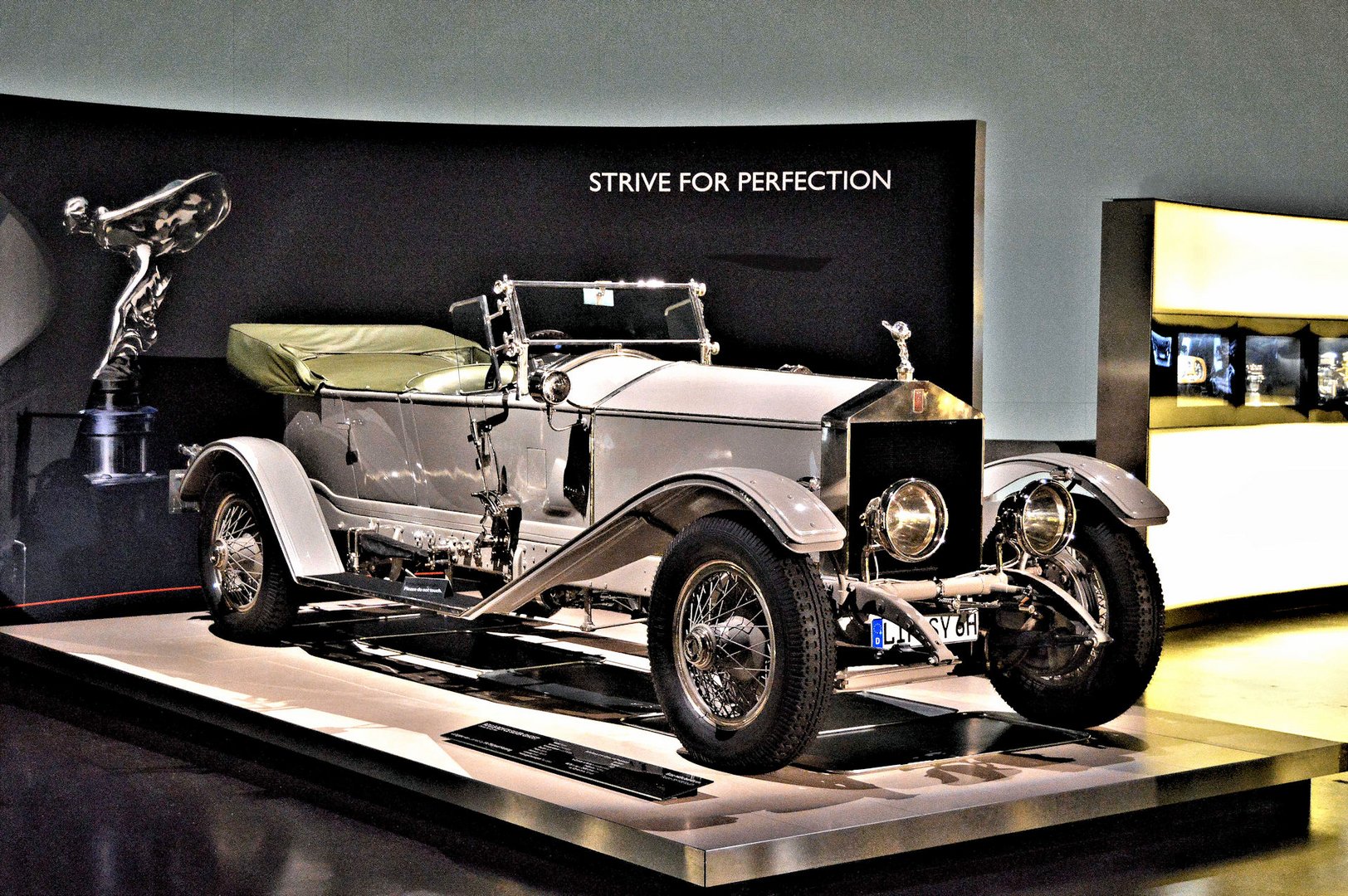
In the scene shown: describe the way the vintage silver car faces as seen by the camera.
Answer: facing the viewer and to the right of the viewer

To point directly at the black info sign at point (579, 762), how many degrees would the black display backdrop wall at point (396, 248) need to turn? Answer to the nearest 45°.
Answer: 0° — it already faces it

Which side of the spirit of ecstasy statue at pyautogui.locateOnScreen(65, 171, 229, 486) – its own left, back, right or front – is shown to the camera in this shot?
left

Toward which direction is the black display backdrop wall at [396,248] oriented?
toward the camera

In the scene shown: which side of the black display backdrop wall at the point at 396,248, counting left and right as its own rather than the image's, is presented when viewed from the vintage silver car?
front

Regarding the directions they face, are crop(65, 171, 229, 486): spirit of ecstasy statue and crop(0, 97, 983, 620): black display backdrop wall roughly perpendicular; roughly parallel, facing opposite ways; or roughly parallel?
roughly perpendicular

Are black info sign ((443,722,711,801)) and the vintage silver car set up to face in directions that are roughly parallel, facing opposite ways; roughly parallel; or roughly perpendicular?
roughly perpendicular

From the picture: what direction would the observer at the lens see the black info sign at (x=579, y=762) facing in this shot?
facing the viewer and to the left of the viewer

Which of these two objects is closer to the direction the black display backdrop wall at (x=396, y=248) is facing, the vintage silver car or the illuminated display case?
the vintage silver car

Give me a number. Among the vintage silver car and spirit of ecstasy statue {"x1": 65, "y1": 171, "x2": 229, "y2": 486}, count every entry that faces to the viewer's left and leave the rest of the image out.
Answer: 1

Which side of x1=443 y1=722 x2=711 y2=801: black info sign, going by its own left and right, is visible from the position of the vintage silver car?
back

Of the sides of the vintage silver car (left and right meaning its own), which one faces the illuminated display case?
left

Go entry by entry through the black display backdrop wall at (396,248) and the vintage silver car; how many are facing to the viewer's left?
0

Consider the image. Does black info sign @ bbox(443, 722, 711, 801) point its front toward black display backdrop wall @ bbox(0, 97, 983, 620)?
no

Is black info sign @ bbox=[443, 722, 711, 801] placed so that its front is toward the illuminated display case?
no
